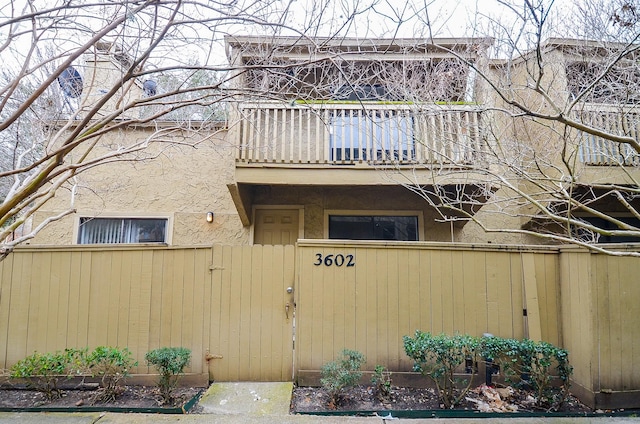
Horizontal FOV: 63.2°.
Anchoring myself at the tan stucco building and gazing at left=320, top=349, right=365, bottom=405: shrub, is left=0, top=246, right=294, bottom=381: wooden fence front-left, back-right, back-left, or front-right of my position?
front-right

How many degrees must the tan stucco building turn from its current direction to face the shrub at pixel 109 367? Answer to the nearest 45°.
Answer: approximately 45° to its right

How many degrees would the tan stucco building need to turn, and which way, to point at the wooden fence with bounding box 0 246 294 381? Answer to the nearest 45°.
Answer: approximately 45° to its right

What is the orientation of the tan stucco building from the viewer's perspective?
toward the camera

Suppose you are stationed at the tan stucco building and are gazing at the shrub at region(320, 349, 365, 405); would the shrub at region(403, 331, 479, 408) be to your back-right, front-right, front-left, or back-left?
front-left

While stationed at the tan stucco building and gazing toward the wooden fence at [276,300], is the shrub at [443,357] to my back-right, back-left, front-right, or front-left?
front-left
